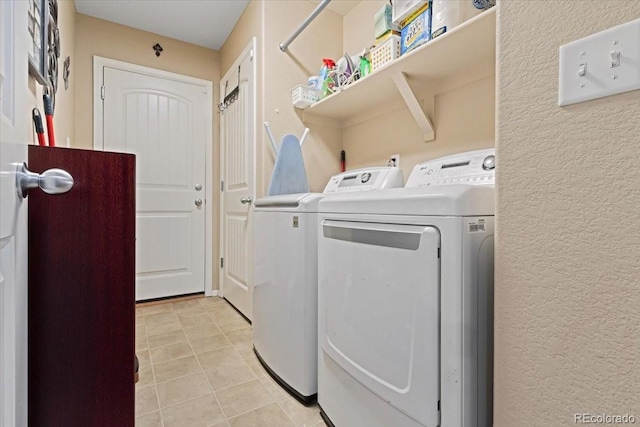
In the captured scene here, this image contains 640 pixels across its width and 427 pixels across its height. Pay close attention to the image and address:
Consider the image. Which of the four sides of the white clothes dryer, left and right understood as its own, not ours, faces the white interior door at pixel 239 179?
right

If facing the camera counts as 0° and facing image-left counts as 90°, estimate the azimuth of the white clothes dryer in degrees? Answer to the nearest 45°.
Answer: approximately 45°

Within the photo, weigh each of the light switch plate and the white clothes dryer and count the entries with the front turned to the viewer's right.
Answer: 0

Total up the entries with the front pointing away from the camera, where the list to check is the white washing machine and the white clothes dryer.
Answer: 0

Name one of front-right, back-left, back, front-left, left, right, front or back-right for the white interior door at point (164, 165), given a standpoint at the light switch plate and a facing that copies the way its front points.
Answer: front-right

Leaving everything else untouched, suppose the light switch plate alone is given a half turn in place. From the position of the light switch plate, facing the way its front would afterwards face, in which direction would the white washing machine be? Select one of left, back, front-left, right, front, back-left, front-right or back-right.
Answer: back-left
